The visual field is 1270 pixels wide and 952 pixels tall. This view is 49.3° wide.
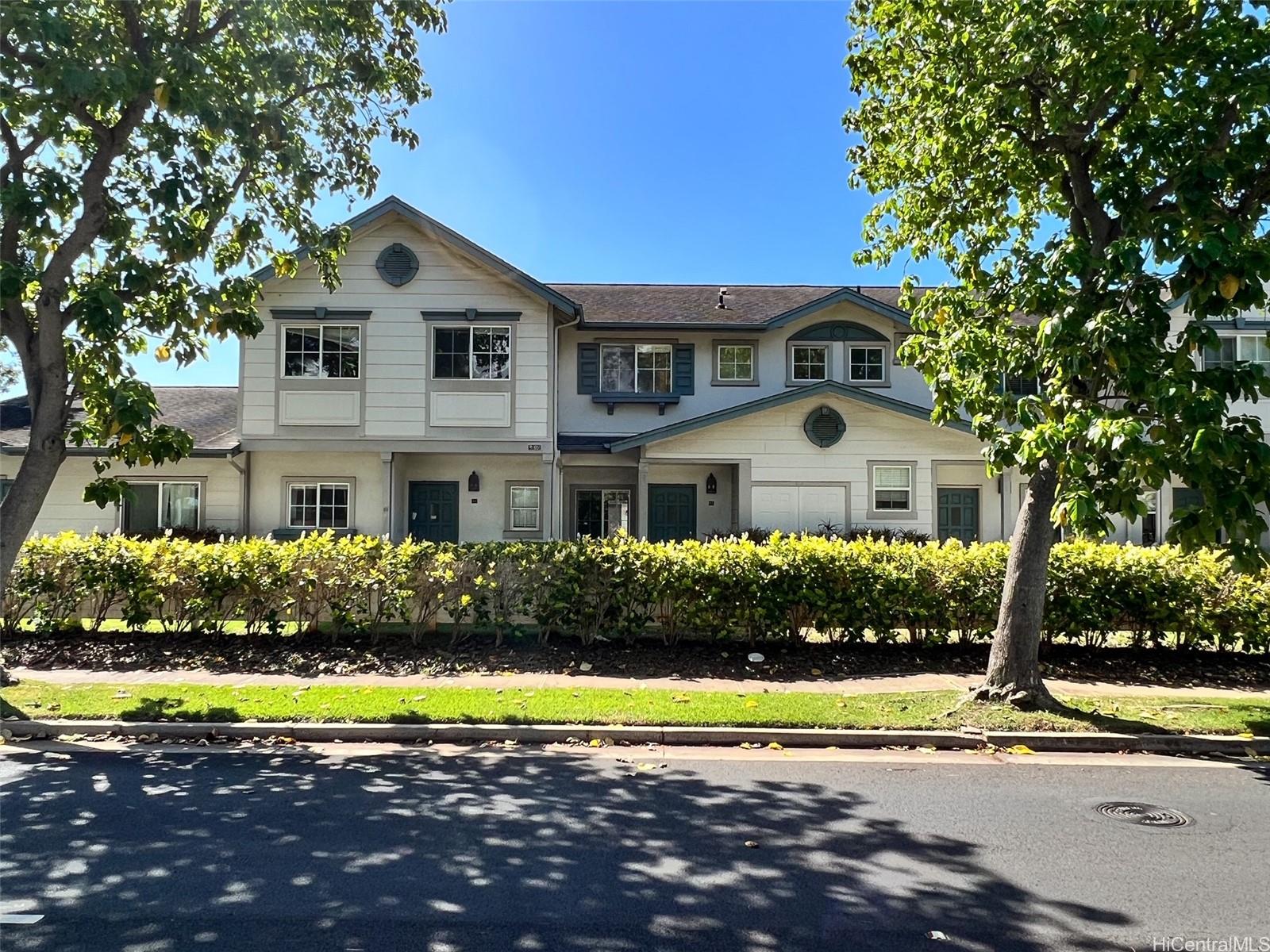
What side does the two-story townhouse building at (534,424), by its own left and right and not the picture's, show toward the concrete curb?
front

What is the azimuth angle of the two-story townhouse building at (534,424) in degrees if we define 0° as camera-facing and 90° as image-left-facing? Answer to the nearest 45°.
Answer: approximately 0°

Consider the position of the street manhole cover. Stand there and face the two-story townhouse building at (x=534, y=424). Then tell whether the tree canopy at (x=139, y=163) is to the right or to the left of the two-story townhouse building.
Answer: left

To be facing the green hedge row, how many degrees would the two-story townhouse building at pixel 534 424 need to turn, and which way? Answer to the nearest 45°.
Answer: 0° — it already faces it

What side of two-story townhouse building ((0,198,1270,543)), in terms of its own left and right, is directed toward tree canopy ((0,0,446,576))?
front
